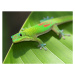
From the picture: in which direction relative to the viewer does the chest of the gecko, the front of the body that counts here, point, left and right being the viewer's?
facing the viewer and to the left of the viewer
